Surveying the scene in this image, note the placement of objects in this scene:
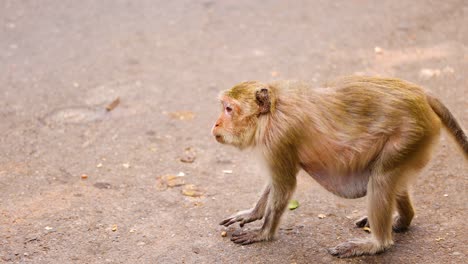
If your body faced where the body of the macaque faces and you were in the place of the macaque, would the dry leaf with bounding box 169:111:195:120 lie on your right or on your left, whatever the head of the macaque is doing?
on your right

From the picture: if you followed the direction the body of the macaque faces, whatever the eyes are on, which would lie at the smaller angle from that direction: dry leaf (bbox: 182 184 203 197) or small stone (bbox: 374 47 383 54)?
the dry leaf

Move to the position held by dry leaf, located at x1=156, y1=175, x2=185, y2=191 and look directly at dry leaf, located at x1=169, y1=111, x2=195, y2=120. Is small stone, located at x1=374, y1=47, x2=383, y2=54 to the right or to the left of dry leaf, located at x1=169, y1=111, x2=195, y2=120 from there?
right

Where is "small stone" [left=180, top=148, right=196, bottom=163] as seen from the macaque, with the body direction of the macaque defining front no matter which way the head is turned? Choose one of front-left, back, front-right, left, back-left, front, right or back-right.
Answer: front-right

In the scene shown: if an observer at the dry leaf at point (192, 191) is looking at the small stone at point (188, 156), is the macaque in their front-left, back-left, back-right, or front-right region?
back-right

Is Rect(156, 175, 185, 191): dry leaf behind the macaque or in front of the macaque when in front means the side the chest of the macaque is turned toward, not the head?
in front

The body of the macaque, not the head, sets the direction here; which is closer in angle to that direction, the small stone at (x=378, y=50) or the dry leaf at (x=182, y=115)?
the dry leaf

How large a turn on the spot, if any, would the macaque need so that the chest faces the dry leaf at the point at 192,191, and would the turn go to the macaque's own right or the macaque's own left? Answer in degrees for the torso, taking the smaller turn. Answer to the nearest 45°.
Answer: approximately 45° to the macaque's own right

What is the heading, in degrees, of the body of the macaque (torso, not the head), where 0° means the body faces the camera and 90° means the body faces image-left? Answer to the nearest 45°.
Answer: approximately 90°

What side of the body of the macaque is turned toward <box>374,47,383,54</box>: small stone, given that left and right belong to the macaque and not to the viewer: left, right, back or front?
right
